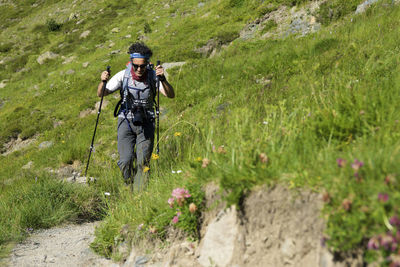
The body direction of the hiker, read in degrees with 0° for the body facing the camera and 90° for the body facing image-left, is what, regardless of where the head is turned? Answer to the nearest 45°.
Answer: approximately 0°

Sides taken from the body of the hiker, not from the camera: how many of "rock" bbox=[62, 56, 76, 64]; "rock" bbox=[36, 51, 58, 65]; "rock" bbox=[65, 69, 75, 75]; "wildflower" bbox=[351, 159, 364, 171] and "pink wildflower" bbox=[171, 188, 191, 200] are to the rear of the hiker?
3

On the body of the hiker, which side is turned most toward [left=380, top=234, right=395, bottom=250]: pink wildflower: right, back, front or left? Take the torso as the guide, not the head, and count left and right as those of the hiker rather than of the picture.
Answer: front

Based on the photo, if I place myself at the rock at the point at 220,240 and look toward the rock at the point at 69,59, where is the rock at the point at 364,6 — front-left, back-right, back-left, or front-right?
front-right

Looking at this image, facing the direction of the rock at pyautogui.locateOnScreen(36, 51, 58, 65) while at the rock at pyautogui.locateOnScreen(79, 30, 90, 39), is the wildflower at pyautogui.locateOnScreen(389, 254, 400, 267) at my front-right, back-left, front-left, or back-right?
front-left

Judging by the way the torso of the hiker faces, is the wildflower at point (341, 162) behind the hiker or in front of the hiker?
in front

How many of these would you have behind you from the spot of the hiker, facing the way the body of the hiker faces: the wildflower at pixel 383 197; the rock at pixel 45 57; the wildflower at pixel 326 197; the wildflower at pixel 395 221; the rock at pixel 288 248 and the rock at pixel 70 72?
2

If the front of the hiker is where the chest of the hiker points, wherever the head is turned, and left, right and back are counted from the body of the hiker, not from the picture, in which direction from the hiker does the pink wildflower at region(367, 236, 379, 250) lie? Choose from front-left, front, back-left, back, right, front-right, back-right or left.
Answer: front

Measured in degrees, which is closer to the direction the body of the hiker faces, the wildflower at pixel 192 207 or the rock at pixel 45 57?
the wildflower

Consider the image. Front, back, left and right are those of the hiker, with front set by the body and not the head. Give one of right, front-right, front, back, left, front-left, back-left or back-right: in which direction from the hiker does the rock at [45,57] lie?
back

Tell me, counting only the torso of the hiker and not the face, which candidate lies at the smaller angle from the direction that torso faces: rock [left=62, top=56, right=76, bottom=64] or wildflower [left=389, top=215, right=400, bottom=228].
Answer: the wildflower

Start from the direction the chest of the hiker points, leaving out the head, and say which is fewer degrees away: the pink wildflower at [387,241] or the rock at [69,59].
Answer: the pink wildflower

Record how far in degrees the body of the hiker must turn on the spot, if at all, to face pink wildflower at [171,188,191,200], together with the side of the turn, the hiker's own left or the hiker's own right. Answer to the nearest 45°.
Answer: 0° — they already face it

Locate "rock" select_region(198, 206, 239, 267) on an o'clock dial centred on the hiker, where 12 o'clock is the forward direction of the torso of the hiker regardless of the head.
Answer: The rock is roughly at 12 o'clock from the hiker.
